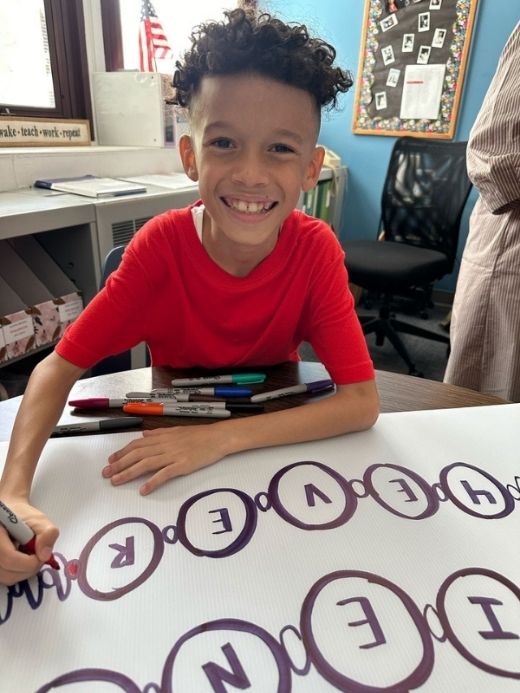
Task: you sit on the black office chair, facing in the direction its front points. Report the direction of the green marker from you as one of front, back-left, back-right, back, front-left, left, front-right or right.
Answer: front-left

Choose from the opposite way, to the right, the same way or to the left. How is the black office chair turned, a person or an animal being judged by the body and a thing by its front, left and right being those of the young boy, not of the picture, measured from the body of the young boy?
to the right

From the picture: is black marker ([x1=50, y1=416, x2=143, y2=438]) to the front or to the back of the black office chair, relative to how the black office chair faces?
to the front

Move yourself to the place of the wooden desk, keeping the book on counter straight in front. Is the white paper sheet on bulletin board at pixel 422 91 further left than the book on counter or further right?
right

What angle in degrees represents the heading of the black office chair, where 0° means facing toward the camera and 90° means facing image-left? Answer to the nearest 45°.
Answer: approximately 45°

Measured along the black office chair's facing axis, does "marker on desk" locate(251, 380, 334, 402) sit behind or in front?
in front

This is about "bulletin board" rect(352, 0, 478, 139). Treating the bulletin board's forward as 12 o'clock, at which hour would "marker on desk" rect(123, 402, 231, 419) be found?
The marker on desk is roughly at 12 o'clock from the bulletin board.

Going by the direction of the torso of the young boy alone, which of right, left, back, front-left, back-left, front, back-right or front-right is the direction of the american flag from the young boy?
back

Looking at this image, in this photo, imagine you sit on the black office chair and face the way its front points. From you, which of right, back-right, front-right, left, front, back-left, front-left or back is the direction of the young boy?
front-left

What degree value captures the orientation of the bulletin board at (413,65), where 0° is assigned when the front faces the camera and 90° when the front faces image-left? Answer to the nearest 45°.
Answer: approximately 0°

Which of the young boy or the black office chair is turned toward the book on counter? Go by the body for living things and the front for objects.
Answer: the black office chair

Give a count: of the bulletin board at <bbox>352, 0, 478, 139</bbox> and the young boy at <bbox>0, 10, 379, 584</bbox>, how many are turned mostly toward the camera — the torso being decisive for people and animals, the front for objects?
2

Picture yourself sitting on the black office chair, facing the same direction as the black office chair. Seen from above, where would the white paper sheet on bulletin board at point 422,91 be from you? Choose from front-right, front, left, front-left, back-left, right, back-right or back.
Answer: back-right

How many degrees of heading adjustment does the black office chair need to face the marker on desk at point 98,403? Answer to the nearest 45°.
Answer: approximately 45° to its left

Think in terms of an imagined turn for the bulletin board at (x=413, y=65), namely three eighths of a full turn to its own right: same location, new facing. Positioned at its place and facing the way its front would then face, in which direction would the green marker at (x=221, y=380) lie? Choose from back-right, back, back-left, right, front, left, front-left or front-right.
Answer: back-left

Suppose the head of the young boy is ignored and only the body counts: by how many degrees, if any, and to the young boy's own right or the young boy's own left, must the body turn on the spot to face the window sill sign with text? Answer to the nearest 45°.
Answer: approximately 180°
